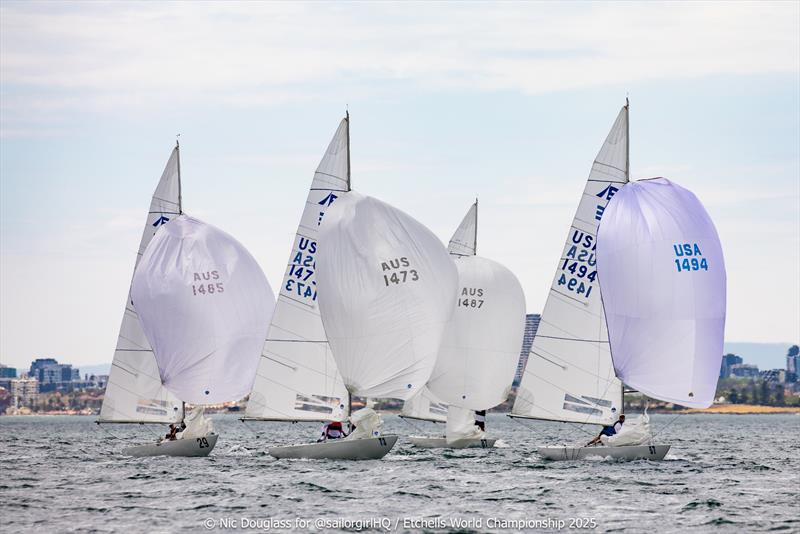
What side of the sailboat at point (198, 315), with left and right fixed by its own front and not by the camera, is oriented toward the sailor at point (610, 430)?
front

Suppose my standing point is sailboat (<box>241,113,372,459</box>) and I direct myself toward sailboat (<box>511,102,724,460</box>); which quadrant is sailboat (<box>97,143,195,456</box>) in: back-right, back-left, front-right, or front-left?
back-left

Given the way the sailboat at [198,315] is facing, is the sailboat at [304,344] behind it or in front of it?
in front

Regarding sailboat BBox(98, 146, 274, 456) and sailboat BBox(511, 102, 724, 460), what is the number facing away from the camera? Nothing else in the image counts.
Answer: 0

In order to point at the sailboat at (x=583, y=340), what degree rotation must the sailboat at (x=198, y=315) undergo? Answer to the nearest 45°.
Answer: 0° — it already faces it

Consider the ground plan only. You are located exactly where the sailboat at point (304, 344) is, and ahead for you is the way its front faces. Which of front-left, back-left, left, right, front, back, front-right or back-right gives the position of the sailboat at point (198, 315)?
back

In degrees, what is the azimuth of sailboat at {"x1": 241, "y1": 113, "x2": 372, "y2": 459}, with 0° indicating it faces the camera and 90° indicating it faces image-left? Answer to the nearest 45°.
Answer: approximately 315°

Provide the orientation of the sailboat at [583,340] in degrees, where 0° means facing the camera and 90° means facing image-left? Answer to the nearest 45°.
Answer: approximately 315°

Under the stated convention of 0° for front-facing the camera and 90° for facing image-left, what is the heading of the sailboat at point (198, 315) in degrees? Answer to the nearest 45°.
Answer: approximately 315°

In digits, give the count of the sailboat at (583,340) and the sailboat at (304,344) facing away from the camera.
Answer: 0

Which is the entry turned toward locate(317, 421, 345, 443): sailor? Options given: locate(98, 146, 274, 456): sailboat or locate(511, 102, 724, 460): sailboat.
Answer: locate(98, 146, 274, 456): sailboat

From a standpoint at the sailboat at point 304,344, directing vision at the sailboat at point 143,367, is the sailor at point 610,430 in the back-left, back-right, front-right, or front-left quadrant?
back-right

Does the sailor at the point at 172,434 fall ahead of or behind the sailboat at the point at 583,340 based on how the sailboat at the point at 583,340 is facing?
behind

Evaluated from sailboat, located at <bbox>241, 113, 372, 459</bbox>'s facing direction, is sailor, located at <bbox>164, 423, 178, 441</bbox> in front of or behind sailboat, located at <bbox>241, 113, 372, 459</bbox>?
behind
